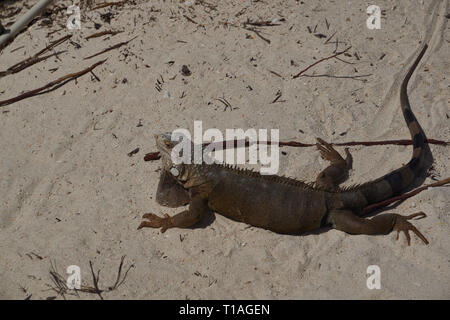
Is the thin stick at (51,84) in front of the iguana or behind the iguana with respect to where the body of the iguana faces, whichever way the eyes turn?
in front

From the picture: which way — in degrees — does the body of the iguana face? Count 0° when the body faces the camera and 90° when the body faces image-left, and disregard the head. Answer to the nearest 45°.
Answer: approximately 90°

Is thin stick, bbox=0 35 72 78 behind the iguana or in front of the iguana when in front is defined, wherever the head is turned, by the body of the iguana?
in front
